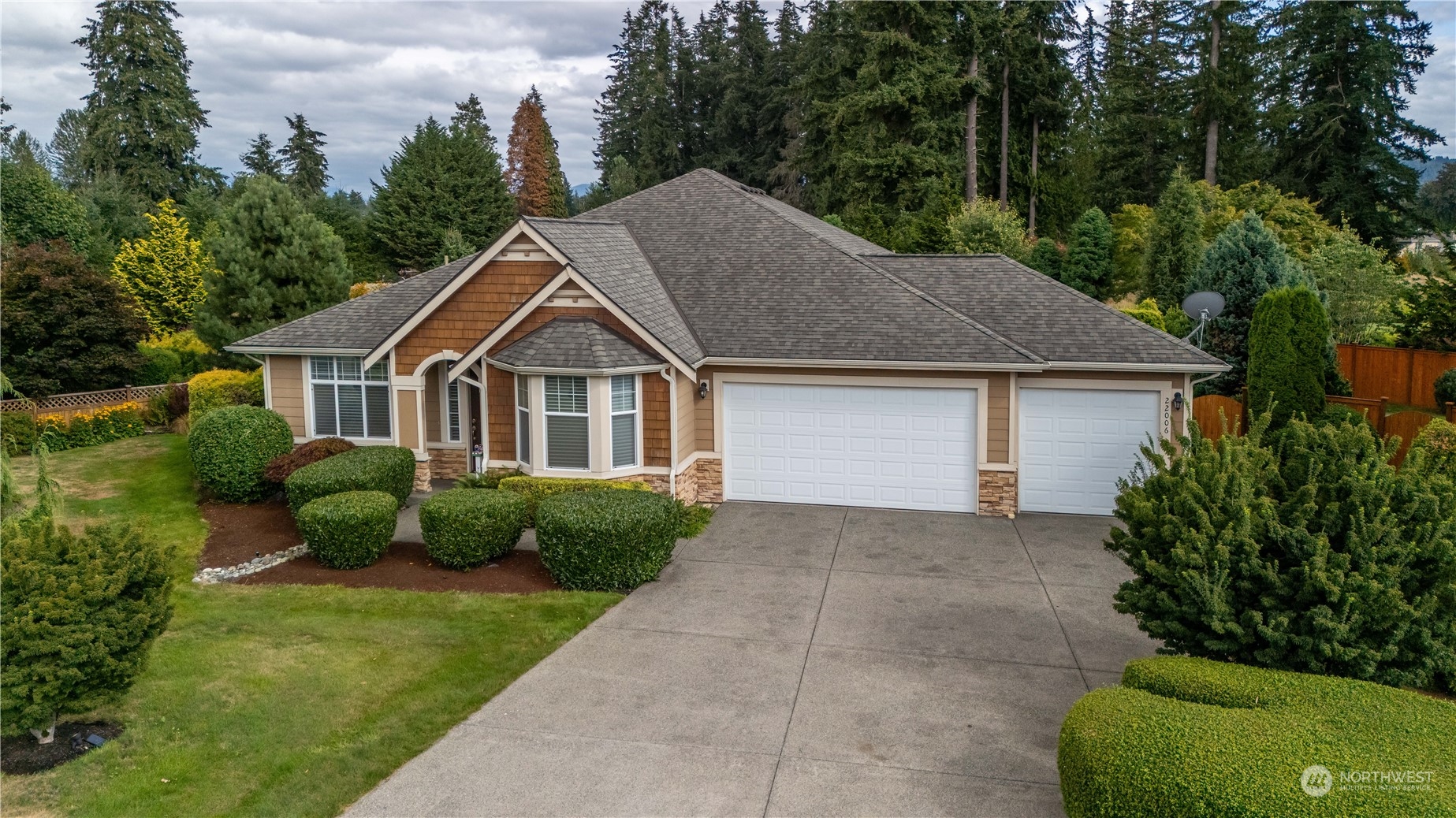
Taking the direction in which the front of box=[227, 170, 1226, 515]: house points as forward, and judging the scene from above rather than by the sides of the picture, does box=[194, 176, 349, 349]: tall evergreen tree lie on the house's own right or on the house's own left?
on the house's own right

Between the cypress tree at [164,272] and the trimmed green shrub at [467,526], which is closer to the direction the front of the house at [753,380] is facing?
the trimmed green shrub

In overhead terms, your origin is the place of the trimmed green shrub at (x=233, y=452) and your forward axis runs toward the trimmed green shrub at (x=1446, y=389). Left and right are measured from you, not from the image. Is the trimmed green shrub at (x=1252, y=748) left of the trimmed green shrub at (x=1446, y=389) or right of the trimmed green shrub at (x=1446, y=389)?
right

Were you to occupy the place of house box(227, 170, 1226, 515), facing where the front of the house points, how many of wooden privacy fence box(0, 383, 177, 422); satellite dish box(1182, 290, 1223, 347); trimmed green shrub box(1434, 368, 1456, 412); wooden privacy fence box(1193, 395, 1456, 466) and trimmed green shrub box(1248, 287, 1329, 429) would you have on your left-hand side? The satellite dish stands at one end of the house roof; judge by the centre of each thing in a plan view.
4

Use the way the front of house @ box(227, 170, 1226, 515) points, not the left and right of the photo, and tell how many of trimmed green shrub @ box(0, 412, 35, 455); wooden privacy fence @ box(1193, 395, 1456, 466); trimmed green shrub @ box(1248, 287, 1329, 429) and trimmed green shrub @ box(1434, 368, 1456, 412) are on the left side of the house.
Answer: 3

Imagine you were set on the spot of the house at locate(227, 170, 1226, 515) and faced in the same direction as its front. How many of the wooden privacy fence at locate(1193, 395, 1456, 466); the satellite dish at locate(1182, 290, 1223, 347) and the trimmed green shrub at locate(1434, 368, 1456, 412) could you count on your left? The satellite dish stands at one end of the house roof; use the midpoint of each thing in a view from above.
3

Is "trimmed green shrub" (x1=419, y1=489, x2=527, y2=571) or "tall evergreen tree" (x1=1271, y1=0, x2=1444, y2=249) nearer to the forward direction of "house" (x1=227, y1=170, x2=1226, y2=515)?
the trimmed green shrub

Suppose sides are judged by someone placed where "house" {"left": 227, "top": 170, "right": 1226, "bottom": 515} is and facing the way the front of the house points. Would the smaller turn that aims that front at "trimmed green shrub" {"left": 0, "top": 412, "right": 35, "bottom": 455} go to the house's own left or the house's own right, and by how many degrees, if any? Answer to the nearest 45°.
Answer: approximately 90° to the house's own right

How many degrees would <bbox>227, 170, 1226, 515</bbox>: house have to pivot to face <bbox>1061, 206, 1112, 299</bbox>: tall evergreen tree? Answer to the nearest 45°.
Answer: approximately 135° to its left

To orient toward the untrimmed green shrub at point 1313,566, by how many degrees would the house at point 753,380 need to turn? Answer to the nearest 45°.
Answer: approximately 45° to its left

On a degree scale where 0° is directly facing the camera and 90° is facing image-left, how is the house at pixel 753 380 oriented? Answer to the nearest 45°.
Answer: approximately 0°

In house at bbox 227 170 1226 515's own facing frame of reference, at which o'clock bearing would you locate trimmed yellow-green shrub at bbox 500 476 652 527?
The trimmed yellow-green shrub is roughly at 2 o'clock from the house.

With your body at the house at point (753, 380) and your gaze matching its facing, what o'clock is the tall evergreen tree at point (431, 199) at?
The tall evergreen tree is roughly at 5 o'clock from the house.

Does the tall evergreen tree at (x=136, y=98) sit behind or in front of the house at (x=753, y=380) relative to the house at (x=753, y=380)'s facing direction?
behind

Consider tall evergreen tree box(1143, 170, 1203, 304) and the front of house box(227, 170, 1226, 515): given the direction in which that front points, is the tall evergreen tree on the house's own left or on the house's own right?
on the house's own left

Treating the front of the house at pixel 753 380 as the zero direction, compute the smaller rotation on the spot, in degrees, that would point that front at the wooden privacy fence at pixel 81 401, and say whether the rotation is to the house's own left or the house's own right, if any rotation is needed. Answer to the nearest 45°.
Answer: approximately 90° to the house's own right

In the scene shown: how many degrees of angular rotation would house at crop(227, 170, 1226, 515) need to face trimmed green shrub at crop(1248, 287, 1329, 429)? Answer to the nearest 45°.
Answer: approximately 90° to its left
